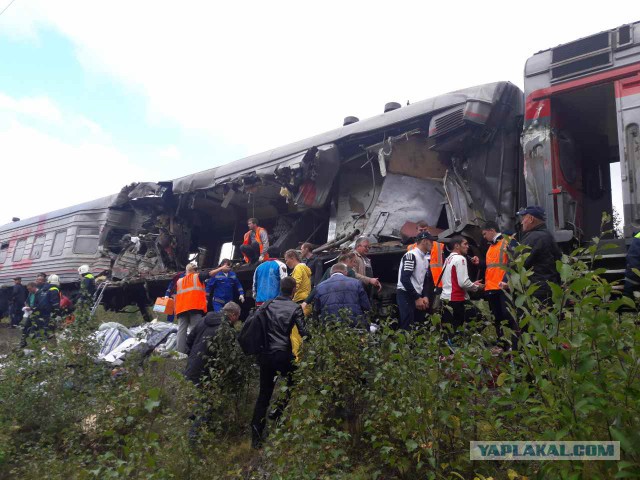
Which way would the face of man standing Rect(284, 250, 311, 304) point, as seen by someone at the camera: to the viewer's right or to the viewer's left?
to the viewer's left

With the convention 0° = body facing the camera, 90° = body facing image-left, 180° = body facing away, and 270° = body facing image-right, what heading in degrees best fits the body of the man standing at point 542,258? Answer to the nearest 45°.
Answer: approximately 90°

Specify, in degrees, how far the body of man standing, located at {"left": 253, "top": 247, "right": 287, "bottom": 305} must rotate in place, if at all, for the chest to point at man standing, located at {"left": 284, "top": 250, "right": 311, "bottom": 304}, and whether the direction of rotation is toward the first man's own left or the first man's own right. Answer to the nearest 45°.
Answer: approximately 135° to the first man's own right

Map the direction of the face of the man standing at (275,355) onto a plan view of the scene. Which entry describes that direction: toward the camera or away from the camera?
away from the camera

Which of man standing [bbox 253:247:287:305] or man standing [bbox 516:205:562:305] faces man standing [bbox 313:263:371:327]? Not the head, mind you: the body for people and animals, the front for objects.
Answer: man standing [bbox 516:205:562:305]

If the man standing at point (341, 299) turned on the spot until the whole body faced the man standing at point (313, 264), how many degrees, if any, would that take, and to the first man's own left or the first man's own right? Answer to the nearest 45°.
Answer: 0° — they already face them

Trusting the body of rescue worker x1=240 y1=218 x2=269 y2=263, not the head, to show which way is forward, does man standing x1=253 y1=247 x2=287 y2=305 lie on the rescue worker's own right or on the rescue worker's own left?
on the rescue worker's own left

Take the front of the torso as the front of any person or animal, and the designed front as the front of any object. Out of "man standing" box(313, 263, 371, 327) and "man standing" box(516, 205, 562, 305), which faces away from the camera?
"man standing" box(313, 263, 371, 327)

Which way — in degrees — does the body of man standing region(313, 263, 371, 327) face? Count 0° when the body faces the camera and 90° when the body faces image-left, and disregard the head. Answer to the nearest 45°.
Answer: approximately 180°

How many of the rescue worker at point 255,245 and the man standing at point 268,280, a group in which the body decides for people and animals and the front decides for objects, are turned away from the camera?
1

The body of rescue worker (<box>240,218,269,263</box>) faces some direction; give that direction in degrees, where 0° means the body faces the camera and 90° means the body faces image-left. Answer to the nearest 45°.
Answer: approximately 45°

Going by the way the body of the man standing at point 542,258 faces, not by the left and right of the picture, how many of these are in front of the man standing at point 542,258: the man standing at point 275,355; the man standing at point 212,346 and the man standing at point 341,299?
3
